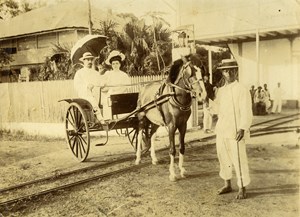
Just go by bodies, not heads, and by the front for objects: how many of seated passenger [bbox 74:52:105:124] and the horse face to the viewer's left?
0

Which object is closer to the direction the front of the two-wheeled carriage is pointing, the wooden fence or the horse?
the horse

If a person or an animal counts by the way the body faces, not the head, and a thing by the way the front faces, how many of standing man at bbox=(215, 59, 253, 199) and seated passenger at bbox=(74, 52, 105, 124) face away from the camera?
0

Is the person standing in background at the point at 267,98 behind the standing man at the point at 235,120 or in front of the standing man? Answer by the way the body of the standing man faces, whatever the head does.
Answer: behind

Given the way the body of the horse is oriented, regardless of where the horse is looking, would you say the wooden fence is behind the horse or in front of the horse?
behind

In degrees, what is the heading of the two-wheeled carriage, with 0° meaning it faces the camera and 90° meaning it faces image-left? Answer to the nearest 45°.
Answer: approximately 315°

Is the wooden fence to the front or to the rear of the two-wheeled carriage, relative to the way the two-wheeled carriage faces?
to the rear

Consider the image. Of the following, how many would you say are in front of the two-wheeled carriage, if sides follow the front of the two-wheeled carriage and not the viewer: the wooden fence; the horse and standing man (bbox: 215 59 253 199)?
2

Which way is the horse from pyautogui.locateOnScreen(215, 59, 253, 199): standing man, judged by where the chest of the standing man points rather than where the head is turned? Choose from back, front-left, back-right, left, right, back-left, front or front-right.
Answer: right

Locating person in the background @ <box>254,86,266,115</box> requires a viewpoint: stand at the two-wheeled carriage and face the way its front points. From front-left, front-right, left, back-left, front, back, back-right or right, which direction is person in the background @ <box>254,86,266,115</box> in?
left

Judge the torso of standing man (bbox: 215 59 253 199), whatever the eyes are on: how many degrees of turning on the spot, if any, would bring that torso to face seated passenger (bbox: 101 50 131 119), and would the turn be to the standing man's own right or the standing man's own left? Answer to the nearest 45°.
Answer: approximately 90° to the standing man's own right

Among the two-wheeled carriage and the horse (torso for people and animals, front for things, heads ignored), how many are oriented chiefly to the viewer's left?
0
